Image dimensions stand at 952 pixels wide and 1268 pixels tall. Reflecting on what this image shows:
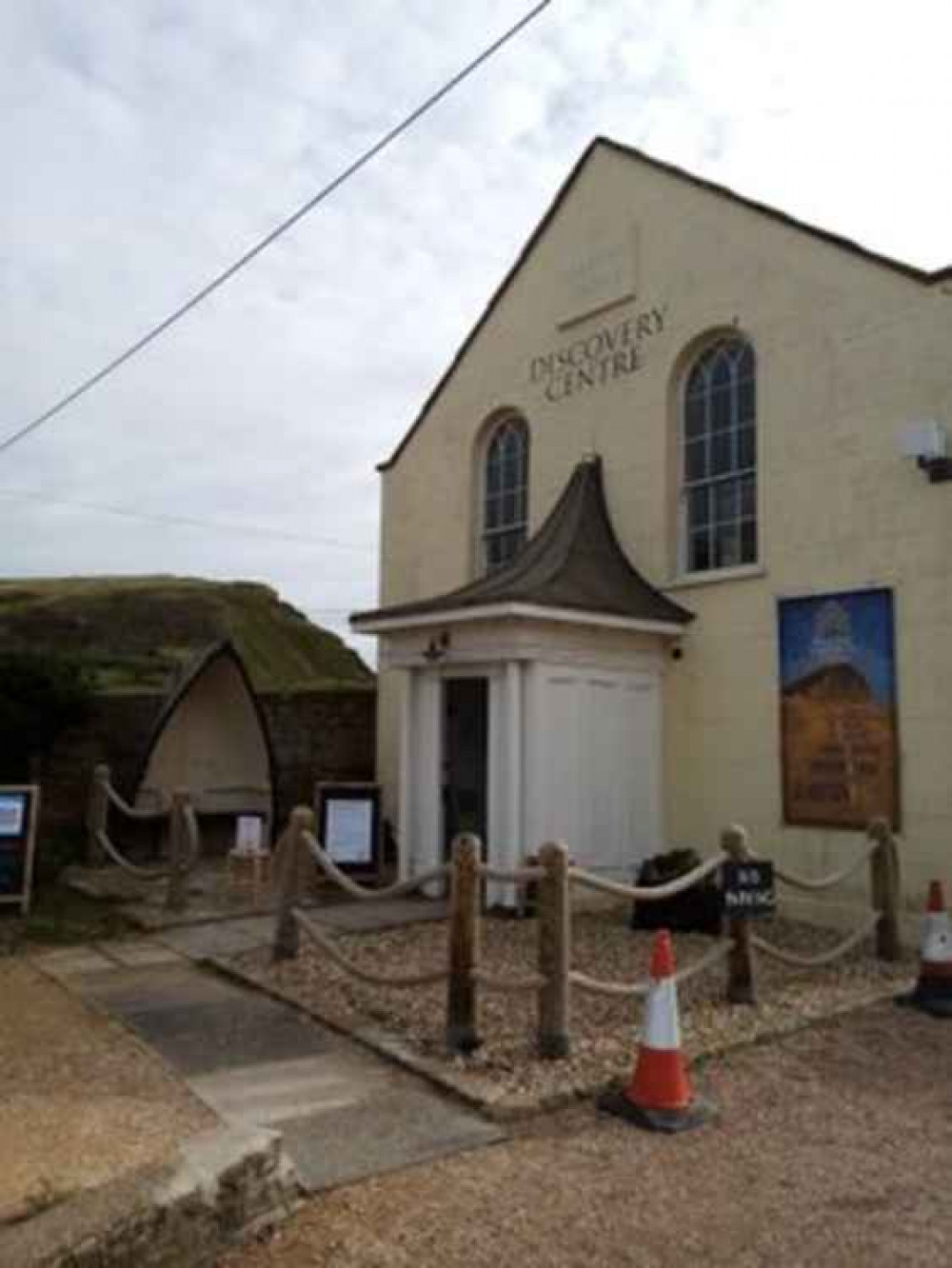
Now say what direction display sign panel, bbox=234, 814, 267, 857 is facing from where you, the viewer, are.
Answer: facing the viewer

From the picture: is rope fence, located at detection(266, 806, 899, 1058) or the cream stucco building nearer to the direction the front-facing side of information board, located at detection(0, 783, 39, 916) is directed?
the rope fence

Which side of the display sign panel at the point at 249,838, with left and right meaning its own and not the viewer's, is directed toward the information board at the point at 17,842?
right

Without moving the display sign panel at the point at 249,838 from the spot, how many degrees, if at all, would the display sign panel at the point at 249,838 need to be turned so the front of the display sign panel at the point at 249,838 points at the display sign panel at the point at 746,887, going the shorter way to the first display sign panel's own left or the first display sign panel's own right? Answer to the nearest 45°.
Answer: approximately 45° to the first display sign panel's own left

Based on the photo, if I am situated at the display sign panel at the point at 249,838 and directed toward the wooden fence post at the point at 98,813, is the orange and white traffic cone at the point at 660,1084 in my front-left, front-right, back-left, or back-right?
back-left

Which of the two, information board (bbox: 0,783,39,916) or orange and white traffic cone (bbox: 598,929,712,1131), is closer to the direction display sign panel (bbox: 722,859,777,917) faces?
the orange and white traffic cone

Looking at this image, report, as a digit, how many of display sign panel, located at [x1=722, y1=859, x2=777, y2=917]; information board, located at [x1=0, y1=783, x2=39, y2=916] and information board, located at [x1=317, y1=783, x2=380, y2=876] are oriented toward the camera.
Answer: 3

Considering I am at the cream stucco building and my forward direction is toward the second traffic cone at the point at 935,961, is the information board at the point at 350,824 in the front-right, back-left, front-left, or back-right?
back-right

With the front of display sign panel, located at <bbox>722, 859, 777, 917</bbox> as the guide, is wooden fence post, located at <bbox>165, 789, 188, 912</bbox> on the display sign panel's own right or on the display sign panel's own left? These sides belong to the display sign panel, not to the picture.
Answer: on the display sign panel's own right

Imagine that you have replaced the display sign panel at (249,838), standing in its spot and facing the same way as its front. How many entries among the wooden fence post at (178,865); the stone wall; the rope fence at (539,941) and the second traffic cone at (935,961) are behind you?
1

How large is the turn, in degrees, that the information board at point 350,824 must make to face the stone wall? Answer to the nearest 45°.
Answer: approximately 180°

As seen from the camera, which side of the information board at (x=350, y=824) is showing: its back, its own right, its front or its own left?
front

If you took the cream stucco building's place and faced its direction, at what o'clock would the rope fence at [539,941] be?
The rope fence is roughly at 11 o'clock from the cream stucco building.

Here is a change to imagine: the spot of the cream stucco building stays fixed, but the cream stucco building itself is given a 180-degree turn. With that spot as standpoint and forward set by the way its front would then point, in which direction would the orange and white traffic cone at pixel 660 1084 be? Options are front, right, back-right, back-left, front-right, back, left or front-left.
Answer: back-right

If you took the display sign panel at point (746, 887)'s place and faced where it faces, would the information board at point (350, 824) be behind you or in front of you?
behind

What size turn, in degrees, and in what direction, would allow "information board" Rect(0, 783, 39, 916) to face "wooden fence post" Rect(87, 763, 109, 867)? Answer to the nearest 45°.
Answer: approximately 135° to its left

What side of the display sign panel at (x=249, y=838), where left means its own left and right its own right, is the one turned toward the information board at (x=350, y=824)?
left
